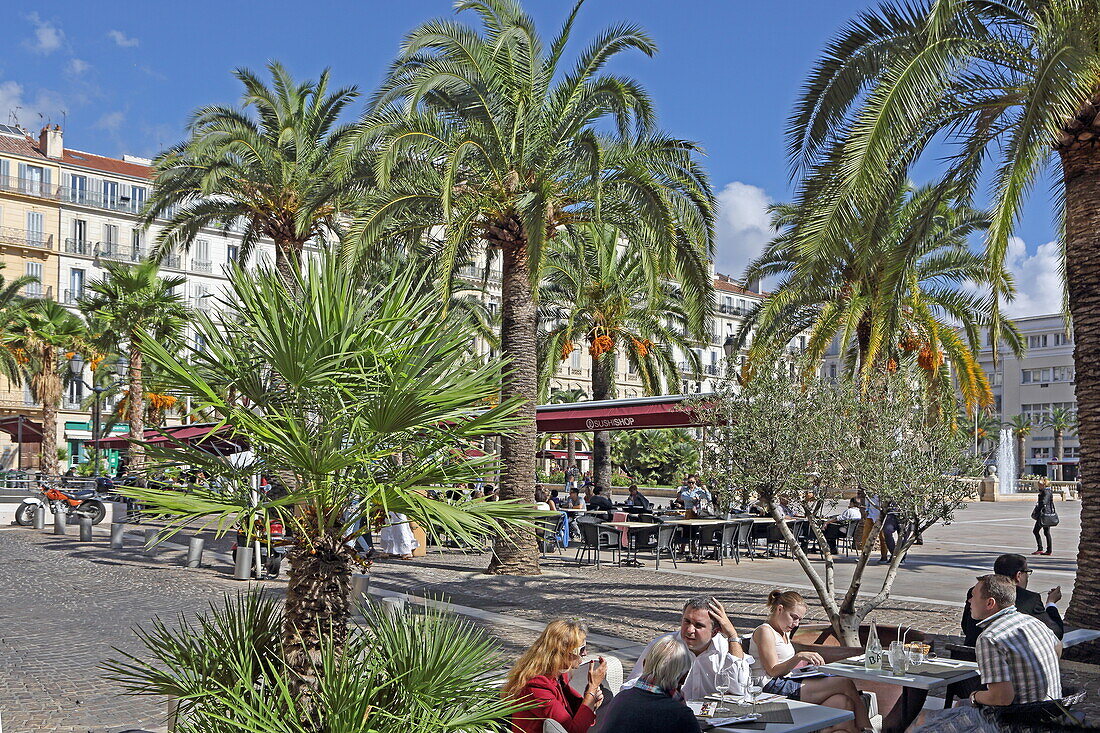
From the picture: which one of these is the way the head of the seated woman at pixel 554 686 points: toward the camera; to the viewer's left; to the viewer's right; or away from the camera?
to the viewer's right

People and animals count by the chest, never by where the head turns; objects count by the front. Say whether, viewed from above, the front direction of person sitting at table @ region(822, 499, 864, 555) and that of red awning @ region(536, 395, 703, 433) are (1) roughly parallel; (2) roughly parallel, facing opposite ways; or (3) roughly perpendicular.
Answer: roughly perpendicular

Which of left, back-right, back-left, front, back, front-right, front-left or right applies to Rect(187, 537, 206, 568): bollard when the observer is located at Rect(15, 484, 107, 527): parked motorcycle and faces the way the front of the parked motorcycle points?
left

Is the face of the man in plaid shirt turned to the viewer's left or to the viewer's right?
to the viewer's left

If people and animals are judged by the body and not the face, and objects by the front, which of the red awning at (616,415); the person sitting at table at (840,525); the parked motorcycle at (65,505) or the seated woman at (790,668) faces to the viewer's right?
the seated woman

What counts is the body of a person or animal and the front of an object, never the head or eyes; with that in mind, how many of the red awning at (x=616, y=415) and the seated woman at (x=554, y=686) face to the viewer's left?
0

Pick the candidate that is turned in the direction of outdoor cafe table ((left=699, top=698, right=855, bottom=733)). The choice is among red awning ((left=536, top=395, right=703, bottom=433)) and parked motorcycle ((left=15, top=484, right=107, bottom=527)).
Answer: the red awning

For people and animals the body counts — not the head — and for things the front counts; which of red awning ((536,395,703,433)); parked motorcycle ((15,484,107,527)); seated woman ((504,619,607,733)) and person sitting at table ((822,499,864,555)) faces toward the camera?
the red awning

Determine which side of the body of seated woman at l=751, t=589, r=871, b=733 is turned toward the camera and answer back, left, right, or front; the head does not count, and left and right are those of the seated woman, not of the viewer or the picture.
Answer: right

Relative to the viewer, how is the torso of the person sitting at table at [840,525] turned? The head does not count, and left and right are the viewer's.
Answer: facing to the left of the viewer

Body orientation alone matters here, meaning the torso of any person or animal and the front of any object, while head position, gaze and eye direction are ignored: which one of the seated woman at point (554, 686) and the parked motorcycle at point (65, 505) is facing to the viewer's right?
the seated woman

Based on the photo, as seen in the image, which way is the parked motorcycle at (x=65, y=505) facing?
to the viewer's left

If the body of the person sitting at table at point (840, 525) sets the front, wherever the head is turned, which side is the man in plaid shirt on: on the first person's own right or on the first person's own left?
on the first person's own left
